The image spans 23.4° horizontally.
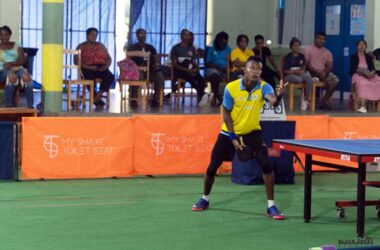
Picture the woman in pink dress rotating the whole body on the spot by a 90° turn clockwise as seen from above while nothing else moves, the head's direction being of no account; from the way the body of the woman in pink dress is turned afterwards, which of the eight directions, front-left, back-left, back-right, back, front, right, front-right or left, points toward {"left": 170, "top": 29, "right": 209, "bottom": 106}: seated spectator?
front

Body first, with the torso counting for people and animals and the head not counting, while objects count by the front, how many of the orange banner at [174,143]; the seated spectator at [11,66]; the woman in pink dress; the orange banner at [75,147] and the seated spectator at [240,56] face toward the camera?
5

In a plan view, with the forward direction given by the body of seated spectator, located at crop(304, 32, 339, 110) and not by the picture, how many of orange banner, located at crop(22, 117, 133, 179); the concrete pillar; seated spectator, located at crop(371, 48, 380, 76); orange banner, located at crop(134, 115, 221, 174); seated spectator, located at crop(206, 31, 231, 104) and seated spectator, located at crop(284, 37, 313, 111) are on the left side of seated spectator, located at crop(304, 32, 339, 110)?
1

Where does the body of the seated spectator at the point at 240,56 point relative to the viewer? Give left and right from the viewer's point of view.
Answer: facing the viewer

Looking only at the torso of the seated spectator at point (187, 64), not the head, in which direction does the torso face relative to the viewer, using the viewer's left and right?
facing the viewer and to the right of the viewer

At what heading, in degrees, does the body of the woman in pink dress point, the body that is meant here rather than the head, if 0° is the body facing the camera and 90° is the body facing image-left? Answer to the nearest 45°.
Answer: approximately 0°

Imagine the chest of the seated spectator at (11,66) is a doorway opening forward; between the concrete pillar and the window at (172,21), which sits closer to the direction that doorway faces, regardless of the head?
the concrete pillar

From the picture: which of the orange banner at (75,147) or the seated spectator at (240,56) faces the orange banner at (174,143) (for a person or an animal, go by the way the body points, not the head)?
the seated spectator

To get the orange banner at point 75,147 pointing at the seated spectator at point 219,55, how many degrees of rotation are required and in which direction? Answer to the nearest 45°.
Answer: approximately 135° to its left

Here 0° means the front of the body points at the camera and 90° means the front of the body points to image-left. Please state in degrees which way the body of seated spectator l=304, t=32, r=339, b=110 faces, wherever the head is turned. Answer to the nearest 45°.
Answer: approximately 315°

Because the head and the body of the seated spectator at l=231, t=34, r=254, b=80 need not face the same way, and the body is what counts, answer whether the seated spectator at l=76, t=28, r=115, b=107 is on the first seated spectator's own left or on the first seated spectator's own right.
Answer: on the first seated spectator's own right

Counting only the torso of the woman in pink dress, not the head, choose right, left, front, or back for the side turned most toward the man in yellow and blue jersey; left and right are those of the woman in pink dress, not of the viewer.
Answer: front

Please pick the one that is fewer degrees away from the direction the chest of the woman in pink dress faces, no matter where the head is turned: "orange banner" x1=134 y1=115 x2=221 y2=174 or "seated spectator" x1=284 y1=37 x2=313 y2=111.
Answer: the orange banner

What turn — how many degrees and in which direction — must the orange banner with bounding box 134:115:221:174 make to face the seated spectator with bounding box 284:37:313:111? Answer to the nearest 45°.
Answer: approximately 135° to its left

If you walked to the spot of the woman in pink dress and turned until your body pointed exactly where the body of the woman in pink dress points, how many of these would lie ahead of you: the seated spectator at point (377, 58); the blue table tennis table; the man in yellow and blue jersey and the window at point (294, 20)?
2

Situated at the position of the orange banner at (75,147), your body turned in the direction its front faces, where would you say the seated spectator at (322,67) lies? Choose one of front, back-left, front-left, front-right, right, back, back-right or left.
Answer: back-left

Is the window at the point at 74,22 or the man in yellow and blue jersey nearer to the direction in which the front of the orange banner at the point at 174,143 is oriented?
the man in yellow and blue jersey

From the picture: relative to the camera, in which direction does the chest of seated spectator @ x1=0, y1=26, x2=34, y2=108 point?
toward the camera
